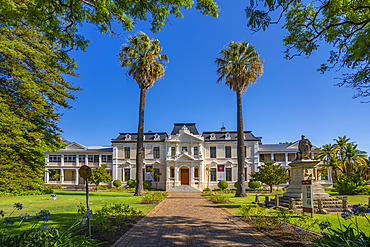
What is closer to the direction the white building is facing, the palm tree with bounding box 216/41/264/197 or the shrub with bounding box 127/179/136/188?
the palm tree

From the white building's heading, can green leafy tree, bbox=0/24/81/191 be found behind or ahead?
ahead

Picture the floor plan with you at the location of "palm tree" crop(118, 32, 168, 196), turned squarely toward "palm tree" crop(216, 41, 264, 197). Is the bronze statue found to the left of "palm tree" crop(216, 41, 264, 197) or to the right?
right

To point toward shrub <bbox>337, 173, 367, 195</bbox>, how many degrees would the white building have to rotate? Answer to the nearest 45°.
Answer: approximately 45° to its left

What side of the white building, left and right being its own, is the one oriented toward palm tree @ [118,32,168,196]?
front

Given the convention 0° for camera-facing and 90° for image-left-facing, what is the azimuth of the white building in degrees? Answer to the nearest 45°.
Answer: approximately 0°

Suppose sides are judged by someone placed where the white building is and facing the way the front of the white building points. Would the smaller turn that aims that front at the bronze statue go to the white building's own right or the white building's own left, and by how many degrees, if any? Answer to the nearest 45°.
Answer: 0° — it already faces it
